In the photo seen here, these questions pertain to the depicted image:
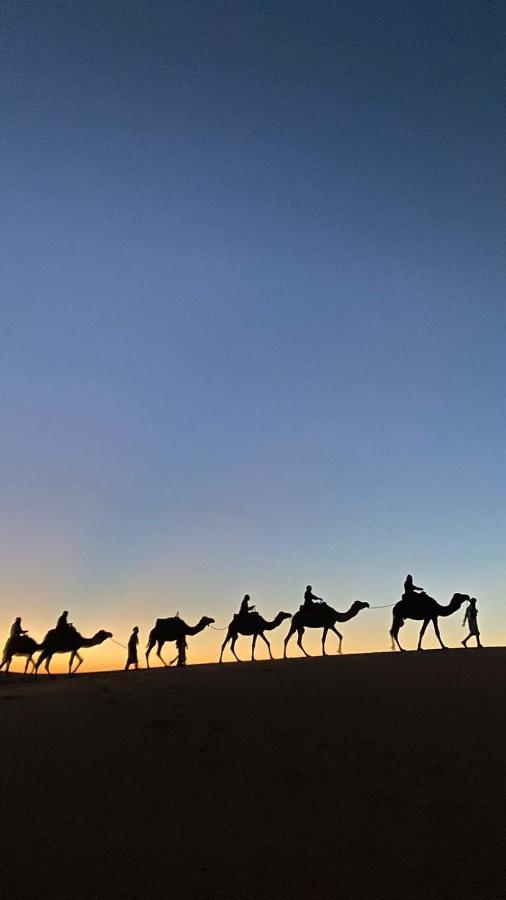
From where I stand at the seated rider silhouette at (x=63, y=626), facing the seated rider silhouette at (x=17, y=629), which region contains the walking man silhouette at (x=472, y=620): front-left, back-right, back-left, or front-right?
back-right

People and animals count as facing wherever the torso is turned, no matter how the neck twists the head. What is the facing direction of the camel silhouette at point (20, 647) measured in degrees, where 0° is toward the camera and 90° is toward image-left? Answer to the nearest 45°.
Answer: approximately 270°

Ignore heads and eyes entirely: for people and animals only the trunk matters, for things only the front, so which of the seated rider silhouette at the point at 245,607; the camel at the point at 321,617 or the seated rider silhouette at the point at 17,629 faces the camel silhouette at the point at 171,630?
the seated rider silhouette at the point at 17,629

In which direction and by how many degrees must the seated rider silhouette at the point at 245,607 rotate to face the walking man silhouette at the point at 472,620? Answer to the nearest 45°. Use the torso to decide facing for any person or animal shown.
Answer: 0° — it already faces it

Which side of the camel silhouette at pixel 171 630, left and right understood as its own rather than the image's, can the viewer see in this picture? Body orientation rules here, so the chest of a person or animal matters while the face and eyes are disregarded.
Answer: right

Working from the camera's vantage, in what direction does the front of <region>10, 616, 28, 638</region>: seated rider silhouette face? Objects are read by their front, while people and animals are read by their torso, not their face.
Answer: facing to the right of the viewer

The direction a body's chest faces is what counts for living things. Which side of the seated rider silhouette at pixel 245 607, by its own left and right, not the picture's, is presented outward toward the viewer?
right

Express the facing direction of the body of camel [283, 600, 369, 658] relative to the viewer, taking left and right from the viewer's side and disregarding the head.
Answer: facing to the right of the viewer

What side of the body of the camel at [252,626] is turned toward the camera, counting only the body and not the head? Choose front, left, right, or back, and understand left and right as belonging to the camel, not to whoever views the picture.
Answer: right

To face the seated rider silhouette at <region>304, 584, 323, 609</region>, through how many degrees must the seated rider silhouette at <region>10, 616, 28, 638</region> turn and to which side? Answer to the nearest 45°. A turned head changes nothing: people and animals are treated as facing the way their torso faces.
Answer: approximately 45° to its right

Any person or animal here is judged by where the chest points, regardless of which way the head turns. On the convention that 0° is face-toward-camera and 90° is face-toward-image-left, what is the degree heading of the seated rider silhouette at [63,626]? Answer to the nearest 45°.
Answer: approximately 270°

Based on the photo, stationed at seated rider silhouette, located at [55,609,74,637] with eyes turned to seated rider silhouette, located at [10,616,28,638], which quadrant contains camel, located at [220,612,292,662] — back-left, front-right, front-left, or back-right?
back-right

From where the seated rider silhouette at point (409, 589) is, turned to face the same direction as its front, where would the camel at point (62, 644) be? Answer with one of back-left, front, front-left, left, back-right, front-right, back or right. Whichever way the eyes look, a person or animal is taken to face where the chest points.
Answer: back

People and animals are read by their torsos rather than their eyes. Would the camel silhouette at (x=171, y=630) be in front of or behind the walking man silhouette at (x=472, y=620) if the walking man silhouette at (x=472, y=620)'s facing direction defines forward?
behind
